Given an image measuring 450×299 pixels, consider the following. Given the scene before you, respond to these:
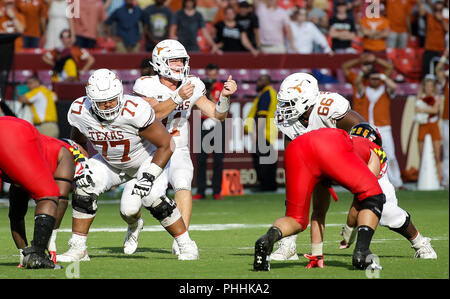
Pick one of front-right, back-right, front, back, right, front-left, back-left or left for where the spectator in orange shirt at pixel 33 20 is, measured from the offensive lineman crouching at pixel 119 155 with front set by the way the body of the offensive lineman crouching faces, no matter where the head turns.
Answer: back

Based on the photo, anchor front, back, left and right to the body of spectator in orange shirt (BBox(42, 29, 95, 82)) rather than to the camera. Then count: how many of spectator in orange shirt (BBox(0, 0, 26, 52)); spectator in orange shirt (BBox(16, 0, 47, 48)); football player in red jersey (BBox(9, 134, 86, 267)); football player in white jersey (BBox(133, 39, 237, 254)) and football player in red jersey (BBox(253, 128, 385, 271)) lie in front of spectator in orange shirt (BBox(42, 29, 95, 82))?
3

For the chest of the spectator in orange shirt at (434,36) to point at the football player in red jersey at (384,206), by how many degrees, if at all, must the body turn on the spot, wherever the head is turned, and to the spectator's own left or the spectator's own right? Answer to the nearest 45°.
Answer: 0° — they already face them

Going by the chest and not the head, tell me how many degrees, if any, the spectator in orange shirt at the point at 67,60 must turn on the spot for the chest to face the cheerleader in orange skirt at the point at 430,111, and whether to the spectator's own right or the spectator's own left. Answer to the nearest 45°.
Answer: approximately 90° to the spectator's own left

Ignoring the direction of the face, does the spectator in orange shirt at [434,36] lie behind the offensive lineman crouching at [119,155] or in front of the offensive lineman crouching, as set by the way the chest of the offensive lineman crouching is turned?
behind

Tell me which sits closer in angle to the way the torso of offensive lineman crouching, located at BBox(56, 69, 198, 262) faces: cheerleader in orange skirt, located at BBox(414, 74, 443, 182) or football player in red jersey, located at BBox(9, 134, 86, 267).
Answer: the football player in red jersey

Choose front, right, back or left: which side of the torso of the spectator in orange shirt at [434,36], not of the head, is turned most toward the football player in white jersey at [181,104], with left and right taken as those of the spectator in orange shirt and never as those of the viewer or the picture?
front

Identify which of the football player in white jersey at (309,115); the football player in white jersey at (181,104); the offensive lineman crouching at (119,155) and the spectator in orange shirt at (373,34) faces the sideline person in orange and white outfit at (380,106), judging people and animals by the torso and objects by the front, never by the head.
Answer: the spectator in orange shirt at (373,34)

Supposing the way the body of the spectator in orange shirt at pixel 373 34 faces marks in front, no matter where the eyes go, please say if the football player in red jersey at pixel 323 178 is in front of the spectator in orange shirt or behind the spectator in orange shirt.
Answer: in front
